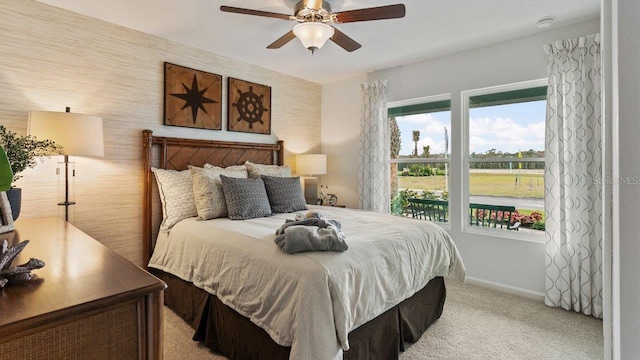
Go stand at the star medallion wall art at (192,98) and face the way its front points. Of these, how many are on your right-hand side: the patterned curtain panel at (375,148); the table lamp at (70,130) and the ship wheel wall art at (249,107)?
1

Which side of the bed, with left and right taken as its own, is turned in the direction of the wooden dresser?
right

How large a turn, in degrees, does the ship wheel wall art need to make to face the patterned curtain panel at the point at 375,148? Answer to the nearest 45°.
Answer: approximately 45° to its left

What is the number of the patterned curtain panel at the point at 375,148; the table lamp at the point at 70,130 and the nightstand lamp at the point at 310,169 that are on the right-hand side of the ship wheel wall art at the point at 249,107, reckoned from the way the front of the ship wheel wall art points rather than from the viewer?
1

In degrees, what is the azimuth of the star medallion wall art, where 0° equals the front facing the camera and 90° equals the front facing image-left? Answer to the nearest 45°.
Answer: approximately 315°

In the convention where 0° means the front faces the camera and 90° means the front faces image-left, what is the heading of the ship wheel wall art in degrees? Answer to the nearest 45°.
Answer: approximately 315°

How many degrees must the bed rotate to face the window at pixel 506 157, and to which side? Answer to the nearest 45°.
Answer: approximately 90° to its left
